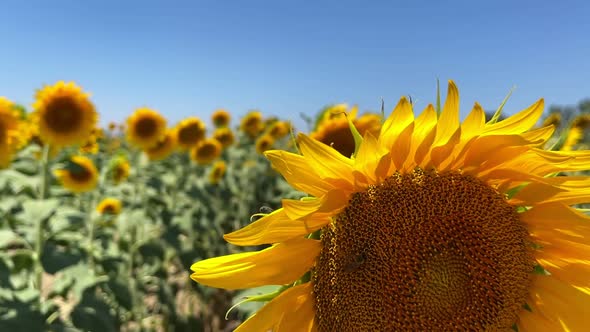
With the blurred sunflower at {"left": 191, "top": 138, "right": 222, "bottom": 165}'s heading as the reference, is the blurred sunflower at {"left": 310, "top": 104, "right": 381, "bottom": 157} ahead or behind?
ahead

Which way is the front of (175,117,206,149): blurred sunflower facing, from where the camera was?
facing the viewer

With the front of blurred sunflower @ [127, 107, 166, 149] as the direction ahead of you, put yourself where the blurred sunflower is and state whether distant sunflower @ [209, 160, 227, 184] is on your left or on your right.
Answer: on your left

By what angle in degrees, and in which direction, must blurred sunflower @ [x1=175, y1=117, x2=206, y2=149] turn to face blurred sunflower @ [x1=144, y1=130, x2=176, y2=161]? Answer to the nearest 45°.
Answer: approximately 45° to its right

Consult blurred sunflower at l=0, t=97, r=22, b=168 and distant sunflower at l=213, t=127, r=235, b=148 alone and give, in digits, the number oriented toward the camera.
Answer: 2

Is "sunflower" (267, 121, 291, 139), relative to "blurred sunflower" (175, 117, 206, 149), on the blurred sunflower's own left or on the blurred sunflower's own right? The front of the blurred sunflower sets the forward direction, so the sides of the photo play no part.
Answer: on the blurred sunflower's own left

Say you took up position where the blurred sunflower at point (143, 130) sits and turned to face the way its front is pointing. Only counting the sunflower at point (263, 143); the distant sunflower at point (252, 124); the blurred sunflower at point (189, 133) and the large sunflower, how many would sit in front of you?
1

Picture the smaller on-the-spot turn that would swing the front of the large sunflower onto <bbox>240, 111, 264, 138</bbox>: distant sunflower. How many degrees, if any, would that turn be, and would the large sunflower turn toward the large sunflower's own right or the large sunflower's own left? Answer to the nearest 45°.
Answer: approximately 180°

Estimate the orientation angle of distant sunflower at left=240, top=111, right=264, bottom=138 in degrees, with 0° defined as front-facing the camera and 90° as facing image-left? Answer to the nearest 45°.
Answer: approximately 0°

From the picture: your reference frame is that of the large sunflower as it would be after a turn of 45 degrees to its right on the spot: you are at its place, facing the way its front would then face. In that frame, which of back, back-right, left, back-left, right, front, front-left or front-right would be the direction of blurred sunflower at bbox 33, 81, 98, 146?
right

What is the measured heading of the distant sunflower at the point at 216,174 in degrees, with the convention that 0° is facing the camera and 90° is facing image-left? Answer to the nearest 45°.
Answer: approximately 315°

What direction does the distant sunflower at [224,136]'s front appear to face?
toward the camera

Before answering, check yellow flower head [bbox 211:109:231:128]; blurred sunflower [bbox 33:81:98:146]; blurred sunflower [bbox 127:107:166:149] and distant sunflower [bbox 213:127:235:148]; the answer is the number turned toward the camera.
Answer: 4
